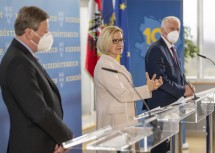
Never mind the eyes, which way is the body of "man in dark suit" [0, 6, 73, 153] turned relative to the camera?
to the viewer's right

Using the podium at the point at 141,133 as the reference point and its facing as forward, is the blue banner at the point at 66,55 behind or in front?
behind

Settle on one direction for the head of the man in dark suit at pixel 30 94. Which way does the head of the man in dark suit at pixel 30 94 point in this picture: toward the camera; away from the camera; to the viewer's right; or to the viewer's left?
to the viewer's right

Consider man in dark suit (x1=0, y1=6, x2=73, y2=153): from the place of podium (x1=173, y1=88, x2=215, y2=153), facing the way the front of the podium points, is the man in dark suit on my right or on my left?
on my right

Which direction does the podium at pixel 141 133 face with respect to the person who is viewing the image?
facing the viewer and to the right of the viewer

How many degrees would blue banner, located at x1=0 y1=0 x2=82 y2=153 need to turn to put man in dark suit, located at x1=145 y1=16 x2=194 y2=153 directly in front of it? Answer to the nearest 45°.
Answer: approximately 45° to its left
